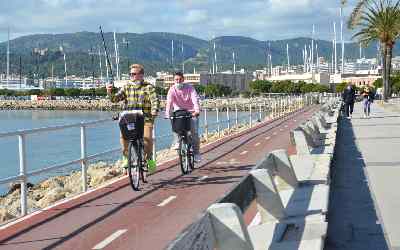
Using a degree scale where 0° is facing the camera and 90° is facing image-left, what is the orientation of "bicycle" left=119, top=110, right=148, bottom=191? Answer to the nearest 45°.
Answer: approximately 0°

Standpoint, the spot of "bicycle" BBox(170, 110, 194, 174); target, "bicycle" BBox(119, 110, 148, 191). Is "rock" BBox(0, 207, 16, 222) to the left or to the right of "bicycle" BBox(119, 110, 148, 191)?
right

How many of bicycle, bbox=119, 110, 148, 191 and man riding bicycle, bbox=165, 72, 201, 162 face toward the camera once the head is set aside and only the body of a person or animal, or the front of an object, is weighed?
2
